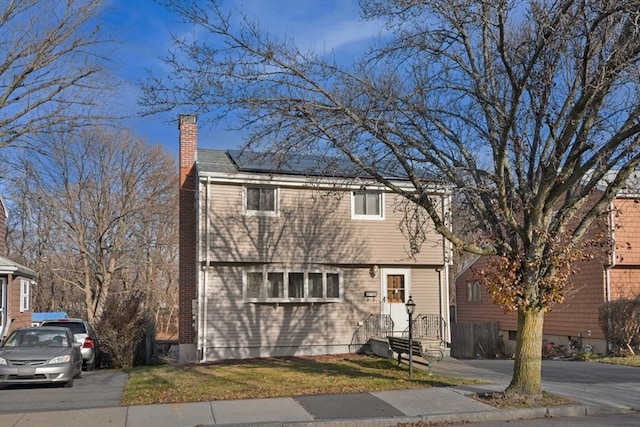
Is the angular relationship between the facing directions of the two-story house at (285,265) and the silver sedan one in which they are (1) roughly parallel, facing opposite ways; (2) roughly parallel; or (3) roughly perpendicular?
roughly parallel

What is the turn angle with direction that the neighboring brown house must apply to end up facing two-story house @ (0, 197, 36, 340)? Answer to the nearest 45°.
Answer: approximately 135° to its right

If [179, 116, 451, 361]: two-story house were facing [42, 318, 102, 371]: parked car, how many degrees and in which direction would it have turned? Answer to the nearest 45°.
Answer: approximately 90° to its right

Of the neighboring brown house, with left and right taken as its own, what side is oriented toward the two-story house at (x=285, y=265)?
right

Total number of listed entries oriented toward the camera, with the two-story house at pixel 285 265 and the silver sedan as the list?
2

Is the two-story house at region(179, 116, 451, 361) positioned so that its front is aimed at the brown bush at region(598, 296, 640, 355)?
no

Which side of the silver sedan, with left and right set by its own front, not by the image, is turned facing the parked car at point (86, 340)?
back

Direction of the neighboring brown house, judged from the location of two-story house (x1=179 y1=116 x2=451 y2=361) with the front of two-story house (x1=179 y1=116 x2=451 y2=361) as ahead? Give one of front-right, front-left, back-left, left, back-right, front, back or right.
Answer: left

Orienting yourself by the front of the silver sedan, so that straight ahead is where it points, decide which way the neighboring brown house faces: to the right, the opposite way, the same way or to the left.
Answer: the same way

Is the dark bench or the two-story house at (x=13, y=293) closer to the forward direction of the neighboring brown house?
the dark bench

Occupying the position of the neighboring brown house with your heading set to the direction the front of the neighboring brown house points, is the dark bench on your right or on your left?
on your right

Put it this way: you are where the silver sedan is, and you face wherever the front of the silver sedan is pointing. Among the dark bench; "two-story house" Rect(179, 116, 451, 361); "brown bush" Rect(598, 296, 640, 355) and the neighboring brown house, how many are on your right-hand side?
0

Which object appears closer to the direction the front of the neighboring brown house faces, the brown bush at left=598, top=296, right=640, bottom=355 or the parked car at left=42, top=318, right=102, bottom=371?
the brown bush

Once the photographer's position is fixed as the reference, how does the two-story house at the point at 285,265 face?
facing the viewer

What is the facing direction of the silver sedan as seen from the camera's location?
facing the viewer

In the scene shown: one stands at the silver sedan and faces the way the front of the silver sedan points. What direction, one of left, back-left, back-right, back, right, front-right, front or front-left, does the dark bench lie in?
left
